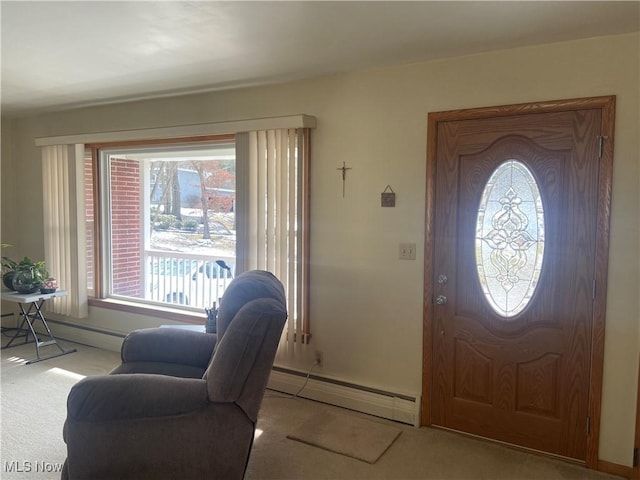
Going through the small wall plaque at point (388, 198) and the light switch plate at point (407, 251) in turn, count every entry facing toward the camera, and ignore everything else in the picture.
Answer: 2

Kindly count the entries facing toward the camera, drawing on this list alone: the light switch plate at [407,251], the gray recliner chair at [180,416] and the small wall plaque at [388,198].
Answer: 2

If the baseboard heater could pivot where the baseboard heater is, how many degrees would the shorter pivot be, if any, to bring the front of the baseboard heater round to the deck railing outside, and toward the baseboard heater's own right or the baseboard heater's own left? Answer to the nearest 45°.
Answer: approximately 90° to the baseboard heater's own right

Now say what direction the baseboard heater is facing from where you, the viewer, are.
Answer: facing the viewer and to the left of the viewer
